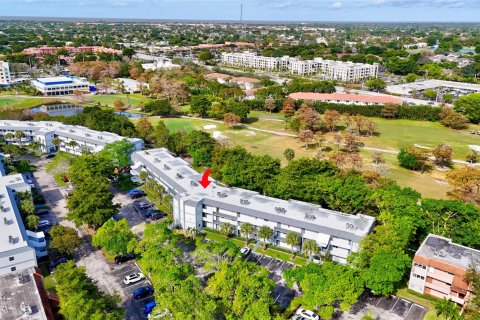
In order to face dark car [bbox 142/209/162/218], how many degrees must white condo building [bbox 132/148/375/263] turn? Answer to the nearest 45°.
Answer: approximately 45° to its right

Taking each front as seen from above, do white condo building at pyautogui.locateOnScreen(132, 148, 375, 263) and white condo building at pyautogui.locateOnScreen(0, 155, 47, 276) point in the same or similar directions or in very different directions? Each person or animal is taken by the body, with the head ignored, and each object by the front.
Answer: very different directions

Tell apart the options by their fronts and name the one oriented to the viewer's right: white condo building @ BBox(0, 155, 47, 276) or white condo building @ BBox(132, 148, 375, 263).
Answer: white condo building @ BBox(0, 155, 47, 276)

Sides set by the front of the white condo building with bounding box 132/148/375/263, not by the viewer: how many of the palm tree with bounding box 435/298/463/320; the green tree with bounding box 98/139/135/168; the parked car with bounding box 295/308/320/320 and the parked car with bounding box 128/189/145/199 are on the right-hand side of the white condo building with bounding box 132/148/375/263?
2

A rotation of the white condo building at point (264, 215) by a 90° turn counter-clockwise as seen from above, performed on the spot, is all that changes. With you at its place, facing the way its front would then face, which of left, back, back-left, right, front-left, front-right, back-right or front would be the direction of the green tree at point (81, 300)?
right

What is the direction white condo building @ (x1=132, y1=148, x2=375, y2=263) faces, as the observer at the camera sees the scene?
facing the viewer and to the left of the viewer

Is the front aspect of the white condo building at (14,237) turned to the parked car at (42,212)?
no

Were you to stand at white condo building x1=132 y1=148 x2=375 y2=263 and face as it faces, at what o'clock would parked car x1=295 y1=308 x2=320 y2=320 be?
The parked car is roughly at 10 o'clock from the white condo building.

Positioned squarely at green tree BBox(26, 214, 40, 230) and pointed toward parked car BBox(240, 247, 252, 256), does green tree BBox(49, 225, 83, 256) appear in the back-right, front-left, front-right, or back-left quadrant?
front-right

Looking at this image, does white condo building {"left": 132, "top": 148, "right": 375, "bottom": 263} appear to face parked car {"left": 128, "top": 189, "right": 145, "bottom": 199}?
no

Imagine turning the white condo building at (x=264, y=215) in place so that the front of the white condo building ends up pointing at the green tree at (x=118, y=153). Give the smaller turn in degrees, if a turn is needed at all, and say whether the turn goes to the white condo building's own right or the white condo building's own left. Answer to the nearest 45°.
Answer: approximately 90° to the white condo building's own right

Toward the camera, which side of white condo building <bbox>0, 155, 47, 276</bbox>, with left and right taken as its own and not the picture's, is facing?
right

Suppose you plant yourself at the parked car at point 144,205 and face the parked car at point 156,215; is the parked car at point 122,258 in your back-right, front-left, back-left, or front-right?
front-right
